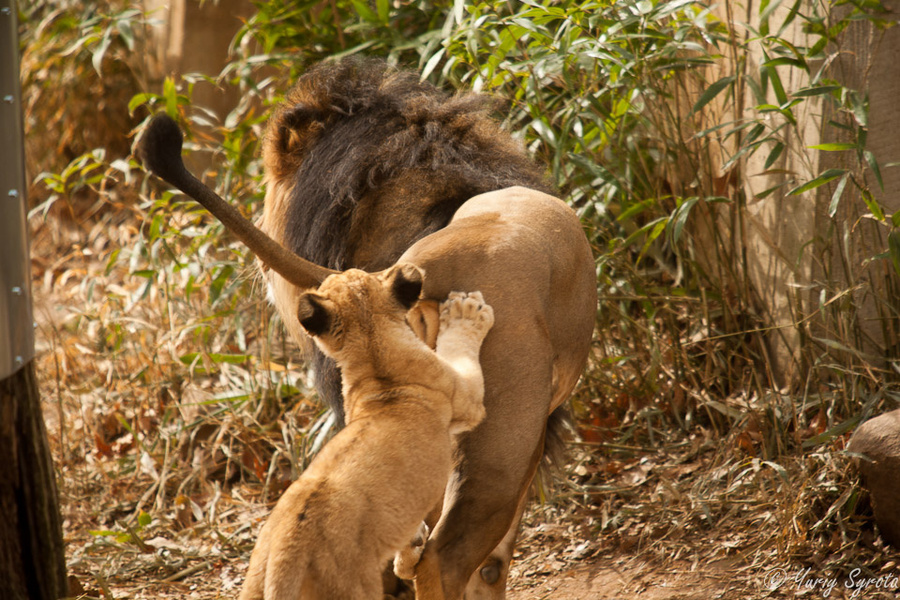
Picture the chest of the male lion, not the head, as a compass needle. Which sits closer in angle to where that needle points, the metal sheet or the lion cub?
the metal sheet

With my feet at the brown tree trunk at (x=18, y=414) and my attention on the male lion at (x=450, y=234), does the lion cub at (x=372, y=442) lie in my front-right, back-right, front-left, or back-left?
front-right

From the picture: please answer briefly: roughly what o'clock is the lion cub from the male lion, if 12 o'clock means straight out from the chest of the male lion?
The lion cub is roughly at 8 o'clock from the male lion.

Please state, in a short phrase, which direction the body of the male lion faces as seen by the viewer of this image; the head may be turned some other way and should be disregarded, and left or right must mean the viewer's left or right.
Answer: facing away from the viewer and to the left of the viewer

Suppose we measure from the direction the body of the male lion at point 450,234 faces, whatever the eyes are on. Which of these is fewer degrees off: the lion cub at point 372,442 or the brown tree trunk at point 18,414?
the brown tree trunk

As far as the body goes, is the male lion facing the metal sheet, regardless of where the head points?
no

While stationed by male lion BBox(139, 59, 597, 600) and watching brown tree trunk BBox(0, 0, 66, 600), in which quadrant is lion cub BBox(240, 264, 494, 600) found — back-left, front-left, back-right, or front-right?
front-left

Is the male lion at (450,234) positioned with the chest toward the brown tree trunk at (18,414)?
no
